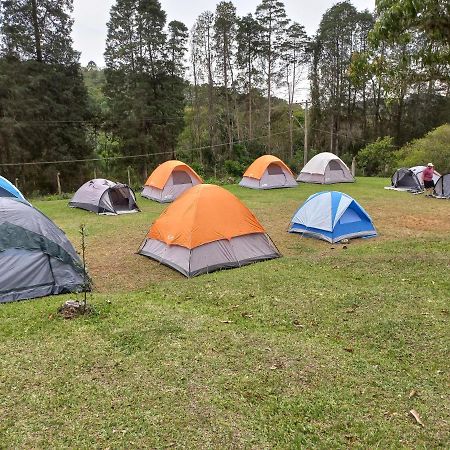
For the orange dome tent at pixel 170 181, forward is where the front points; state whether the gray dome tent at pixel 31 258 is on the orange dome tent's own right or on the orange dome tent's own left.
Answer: on the orange dome tent's own right

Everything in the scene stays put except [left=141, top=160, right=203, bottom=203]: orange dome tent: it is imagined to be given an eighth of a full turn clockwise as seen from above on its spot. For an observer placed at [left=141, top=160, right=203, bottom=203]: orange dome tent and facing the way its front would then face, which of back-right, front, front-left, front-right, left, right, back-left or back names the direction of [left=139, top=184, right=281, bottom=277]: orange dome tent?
front

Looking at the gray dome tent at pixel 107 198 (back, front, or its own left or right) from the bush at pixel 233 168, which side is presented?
left

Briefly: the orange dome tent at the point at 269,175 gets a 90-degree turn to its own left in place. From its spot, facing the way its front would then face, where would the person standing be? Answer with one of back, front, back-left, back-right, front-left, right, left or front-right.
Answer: front-right

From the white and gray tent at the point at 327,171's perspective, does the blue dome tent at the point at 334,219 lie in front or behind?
in front

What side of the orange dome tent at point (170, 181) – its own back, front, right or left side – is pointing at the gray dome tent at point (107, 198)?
right

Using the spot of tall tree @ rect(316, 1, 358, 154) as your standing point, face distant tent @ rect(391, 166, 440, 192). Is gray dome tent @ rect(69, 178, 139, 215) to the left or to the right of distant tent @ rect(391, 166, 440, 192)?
right

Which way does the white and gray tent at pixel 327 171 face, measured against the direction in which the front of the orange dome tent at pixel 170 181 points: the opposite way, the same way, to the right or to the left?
the same way

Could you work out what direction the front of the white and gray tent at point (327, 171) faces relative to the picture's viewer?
facing the viewer and to the right of the viewer

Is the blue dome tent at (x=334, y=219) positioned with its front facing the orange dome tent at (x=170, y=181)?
no

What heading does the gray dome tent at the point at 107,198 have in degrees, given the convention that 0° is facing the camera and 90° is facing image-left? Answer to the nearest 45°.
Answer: approximately 315°

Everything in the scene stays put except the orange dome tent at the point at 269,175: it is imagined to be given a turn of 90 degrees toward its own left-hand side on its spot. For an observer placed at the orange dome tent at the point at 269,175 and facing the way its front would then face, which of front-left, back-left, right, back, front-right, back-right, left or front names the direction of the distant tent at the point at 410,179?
front-right

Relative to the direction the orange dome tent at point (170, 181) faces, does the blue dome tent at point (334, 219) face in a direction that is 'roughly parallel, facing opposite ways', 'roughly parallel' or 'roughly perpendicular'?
roughly parallel
